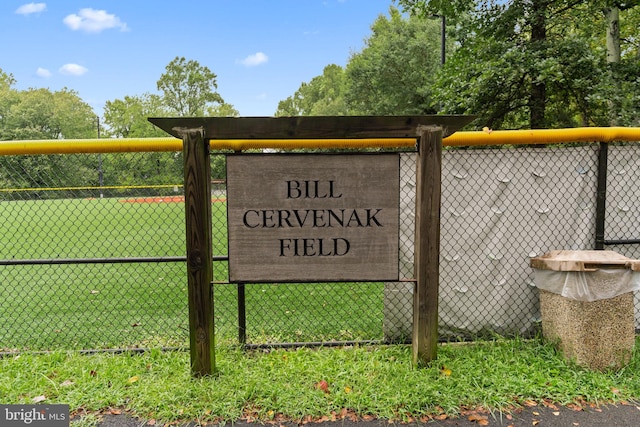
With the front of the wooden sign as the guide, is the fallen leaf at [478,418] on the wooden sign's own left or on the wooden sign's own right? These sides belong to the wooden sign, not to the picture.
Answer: on the wooden sign's own left

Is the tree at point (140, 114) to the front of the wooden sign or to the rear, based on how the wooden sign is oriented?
to the rear

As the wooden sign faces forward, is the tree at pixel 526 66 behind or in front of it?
behind

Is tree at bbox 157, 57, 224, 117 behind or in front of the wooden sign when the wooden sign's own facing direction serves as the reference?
behind

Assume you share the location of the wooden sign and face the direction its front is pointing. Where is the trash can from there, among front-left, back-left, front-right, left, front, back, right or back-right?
left

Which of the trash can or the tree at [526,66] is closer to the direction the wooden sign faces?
the trash can

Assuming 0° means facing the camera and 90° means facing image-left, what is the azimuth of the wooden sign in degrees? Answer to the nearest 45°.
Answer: approximately 0°

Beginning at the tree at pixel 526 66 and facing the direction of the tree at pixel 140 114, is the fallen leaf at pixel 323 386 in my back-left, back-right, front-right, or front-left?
back-left
